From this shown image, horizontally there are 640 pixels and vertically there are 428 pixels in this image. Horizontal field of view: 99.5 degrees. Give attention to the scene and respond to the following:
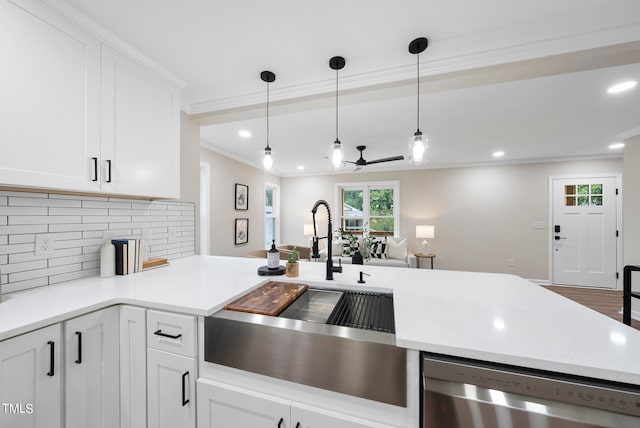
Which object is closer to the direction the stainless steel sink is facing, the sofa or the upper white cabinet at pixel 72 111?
the upper white cabinet

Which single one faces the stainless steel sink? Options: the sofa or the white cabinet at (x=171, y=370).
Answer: the sofa

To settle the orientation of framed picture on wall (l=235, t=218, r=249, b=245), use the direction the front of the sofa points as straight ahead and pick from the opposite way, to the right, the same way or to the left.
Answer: to the left

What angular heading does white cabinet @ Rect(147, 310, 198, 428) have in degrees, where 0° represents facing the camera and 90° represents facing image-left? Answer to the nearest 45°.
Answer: approximately 45°

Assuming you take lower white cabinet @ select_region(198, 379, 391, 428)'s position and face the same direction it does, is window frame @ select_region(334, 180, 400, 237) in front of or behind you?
behind

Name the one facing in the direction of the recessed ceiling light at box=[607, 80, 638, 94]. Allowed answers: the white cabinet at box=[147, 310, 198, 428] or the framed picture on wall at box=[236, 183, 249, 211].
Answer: the framed picture on wall

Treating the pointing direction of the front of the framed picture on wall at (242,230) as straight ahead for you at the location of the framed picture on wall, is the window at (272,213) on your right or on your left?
on your left

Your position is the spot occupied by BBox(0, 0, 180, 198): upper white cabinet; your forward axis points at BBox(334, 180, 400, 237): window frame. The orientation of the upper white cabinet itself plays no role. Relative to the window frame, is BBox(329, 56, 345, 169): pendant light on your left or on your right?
right

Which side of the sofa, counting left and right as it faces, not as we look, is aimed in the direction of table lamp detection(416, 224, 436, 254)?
left
